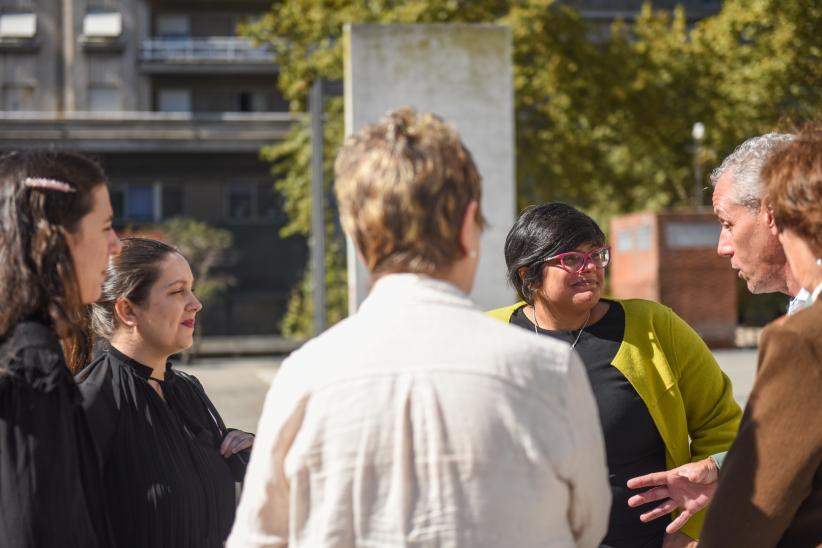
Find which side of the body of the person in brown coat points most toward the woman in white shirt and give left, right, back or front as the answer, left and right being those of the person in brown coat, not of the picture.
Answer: left

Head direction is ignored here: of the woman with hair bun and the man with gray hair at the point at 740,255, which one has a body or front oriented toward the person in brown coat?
the woman with hair bun

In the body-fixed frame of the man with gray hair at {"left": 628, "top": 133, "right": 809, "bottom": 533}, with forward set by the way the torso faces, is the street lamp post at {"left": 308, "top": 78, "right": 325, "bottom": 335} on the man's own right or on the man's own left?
on the man's own right

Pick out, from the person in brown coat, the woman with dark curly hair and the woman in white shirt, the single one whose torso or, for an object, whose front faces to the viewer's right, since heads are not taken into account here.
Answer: the woman with dark curly hair

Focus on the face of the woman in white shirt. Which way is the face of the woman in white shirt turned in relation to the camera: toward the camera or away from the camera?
away from the camera

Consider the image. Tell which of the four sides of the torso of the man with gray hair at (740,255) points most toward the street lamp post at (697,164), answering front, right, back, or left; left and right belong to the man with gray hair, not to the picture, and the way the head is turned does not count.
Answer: right

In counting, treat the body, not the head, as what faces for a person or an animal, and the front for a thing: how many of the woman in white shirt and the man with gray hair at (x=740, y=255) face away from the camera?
1

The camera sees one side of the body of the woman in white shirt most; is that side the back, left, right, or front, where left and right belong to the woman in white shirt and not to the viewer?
back

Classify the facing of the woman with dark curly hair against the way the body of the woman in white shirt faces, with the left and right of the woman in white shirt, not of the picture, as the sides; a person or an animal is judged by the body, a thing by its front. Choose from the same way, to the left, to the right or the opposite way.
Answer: to the right

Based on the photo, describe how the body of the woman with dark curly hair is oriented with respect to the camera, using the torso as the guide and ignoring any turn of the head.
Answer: to the viewer's right

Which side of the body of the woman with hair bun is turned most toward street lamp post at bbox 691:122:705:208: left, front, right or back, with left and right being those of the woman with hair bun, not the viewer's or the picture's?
left

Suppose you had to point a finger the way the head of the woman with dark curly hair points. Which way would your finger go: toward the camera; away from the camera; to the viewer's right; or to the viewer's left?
to the viewer's right

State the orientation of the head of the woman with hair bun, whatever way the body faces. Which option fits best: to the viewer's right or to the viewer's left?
to the viewer's right

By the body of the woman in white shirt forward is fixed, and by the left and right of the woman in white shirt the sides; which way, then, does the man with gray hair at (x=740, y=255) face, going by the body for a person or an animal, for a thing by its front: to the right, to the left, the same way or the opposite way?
to the left
